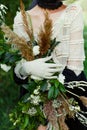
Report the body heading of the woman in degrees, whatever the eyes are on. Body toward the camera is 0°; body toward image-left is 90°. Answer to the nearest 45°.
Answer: approximately 0°
